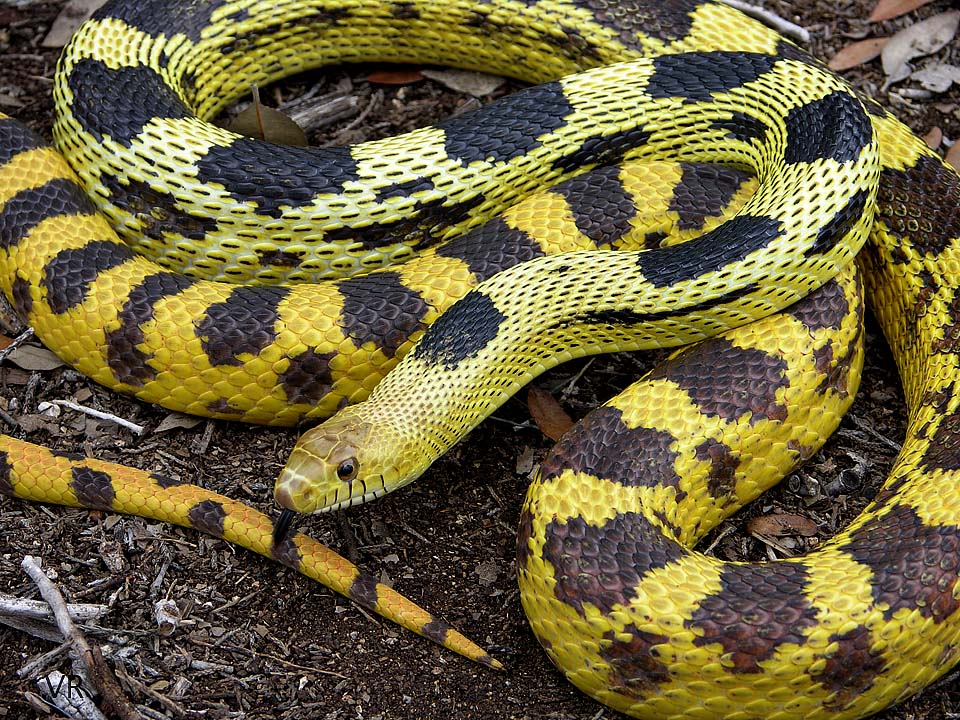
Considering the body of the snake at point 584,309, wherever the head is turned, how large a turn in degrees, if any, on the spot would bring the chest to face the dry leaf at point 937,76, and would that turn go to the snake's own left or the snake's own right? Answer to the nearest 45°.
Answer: approximately 180°

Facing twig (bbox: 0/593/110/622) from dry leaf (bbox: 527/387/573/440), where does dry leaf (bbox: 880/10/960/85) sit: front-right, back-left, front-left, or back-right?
back-right

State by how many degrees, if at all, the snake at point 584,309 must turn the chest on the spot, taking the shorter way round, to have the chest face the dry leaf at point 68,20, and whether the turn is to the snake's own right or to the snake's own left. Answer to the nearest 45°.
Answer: approximately 90° to the snake's own right

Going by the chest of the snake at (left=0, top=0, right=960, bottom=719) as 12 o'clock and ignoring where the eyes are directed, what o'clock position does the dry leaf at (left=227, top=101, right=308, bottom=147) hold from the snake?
The dry leaf is roughly at 3 o'clock from the snake.

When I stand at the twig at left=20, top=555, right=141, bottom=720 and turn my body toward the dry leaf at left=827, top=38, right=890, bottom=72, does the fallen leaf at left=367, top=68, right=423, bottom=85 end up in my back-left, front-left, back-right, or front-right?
front-left

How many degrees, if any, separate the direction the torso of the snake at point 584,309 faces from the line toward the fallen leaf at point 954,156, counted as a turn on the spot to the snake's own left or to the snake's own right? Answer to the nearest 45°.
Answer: approximately 180°

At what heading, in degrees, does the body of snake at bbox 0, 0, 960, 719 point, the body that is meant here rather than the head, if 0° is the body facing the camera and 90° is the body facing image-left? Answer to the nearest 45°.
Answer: approximately 45°

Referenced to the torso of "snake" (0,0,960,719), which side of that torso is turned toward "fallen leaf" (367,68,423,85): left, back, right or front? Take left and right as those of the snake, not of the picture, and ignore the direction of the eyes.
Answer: right

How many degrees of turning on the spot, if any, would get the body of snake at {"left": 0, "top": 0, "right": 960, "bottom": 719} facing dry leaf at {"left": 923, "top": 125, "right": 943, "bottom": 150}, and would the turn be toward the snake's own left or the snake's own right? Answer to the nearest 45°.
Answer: approximately 180°

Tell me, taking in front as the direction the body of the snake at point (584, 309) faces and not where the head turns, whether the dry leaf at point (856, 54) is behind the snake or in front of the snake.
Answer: behind
